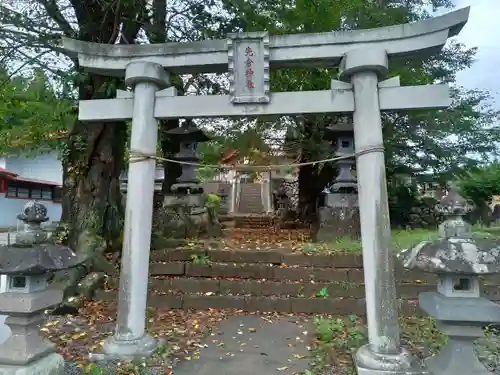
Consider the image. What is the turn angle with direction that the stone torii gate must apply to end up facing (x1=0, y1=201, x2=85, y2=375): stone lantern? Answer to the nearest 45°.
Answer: approximately 90° to its right

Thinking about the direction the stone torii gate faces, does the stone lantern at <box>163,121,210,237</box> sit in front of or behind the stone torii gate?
behind

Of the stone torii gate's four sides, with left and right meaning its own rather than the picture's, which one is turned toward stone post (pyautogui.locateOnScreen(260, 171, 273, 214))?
back

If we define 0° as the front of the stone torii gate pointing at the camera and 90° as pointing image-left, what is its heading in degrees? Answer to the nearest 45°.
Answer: approximately 0°
